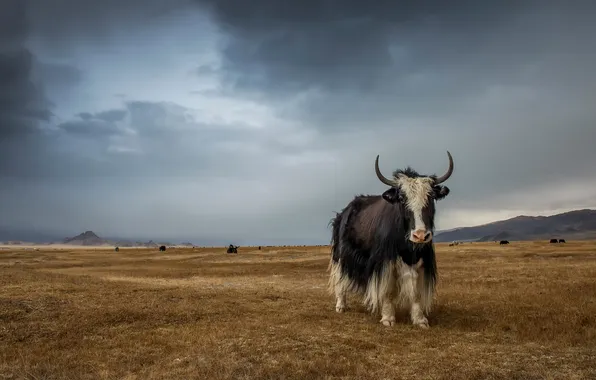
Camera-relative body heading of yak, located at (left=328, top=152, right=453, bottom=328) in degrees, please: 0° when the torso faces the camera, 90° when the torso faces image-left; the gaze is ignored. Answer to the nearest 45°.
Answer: approximately 315°
